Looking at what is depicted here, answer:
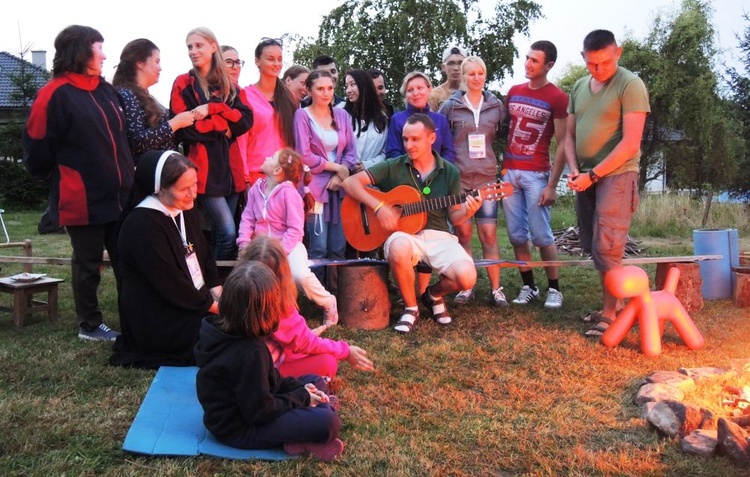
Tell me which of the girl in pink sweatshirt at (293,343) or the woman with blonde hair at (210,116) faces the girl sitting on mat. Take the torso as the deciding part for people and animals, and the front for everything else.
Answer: the woman with blonde hair

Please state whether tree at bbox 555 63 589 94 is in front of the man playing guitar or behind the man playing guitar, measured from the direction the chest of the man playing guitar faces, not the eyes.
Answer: behind

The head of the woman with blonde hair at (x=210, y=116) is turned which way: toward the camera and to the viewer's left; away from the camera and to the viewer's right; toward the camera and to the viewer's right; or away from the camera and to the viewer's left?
toward the camera and to the viewer's left

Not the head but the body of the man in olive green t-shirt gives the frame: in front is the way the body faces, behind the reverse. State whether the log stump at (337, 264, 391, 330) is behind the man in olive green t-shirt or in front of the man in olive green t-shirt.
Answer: in front

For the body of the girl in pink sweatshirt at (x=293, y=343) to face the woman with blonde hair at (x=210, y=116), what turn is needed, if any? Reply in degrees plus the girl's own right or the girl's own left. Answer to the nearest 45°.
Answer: approximately 90° to the girl's own left

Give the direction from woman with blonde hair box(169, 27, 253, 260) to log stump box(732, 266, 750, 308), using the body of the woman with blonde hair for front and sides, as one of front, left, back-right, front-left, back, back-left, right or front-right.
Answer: left

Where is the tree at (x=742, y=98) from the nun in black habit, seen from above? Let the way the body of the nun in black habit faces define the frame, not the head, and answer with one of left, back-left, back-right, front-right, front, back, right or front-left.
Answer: left

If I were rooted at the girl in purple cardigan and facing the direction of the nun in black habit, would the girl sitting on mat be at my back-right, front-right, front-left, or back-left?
front-left

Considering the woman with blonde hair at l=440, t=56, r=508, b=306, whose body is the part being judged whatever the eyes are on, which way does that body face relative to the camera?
toward the camera

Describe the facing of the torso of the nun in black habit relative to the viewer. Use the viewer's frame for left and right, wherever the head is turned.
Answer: facing the viewer and to the right of the viewer

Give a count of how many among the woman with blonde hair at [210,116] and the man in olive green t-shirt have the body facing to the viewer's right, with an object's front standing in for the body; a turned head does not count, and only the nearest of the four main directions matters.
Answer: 0

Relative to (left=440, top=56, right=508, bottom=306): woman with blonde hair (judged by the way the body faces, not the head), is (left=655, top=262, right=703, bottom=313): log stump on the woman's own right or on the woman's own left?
on the woman's own left

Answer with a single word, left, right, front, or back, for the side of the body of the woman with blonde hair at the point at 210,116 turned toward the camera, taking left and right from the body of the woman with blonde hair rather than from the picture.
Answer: front

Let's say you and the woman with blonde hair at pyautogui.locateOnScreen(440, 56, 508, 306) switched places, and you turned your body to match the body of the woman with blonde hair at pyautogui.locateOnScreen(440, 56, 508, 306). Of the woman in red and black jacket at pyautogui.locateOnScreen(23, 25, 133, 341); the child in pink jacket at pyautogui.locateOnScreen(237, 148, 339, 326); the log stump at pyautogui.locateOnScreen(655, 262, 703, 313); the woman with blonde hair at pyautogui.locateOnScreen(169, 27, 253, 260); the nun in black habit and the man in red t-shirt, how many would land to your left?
2

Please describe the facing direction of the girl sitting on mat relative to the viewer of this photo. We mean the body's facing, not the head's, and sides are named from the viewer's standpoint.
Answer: facing to the right of the viewer

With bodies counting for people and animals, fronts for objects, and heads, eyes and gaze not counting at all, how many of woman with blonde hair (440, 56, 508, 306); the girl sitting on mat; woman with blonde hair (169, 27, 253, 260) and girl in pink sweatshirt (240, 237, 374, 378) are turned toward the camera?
2

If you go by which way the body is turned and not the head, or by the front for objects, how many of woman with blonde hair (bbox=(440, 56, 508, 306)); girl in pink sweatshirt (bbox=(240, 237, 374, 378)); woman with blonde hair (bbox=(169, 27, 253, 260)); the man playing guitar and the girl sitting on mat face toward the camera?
3

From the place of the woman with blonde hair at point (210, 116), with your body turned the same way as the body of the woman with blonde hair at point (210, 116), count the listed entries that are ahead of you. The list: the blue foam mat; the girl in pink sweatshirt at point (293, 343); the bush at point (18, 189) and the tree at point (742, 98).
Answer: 2
